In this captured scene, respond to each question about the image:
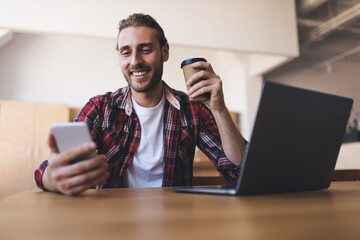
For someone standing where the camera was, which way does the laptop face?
facing away from the viewer and to the left of the viewer

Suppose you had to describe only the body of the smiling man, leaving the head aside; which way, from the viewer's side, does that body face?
toward the camera

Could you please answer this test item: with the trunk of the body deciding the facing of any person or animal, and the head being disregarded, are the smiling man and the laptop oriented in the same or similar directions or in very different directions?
very different directions

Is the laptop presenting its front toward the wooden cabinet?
yes

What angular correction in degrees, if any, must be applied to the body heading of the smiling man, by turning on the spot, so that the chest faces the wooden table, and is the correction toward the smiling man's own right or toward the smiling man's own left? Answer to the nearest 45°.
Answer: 0° — they already face it

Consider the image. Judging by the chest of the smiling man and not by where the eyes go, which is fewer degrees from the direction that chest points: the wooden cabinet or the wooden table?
the wooden table

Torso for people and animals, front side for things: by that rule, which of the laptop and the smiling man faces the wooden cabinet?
the laptop

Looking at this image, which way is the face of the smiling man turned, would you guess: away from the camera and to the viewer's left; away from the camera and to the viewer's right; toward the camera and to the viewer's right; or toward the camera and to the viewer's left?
toward the camera and to the viewer's left

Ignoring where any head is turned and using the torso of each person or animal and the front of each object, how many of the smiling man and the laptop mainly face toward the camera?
1

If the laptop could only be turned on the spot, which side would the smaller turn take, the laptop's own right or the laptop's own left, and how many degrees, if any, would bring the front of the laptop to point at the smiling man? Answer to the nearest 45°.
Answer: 0° — it already faces them

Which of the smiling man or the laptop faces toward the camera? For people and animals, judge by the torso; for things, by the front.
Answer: the smiling man

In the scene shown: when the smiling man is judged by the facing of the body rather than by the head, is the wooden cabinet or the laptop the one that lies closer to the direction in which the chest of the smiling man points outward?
the laptop
